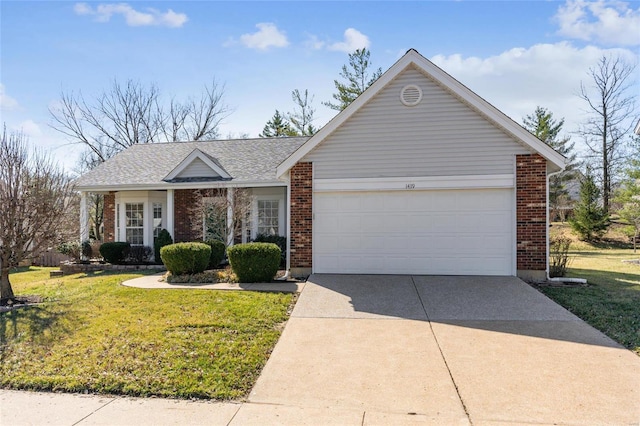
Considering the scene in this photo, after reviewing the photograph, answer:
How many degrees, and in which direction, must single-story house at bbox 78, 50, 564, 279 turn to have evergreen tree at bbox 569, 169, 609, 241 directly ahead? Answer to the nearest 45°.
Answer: approximately 135° to its left

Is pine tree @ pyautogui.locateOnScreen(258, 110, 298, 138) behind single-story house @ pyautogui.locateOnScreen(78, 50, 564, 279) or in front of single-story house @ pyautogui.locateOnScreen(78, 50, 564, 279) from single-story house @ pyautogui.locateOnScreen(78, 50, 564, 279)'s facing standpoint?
behind

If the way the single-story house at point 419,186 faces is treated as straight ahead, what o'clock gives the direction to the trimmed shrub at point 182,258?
The trimmed shrub is roughly at 3 o'clock from the single-story house.

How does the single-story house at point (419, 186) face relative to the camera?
toward the camera

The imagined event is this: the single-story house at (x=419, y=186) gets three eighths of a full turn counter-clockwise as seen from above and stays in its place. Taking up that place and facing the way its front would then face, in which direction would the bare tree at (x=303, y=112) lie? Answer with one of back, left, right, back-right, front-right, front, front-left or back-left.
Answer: front-left

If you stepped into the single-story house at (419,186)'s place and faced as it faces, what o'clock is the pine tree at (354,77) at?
The pine tree is roughly at 6 o'clock from the single-story house.

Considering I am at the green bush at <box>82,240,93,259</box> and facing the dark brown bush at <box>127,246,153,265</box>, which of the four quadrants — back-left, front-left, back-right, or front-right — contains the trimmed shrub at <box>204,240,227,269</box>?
front-right

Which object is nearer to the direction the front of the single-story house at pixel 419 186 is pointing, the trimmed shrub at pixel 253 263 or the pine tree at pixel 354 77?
the trimmed shrub

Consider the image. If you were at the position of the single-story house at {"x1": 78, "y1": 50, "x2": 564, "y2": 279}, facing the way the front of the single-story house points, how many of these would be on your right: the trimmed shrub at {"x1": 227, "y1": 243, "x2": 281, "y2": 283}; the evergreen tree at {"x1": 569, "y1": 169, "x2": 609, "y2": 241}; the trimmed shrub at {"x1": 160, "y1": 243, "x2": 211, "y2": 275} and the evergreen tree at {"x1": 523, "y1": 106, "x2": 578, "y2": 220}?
2

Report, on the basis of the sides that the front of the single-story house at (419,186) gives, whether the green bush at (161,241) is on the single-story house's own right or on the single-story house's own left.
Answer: on the single-story house's own right

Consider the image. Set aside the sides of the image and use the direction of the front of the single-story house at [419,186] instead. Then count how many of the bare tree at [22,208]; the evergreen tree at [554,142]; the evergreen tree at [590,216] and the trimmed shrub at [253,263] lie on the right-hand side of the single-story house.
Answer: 2

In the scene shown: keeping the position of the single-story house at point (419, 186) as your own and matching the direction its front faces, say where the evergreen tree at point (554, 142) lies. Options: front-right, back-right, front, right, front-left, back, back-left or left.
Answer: back-left
